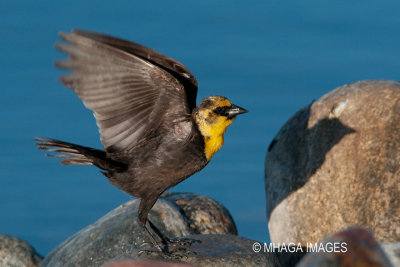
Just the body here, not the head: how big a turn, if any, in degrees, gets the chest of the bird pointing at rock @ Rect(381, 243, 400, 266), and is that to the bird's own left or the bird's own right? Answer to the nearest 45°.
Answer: approximately 45° to the bird's own right

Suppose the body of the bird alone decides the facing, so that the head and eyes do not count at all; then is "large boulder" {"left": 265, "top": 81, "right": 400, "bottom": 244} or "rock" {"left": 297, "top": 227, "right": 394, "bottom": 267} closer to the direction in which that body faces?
the large boulder

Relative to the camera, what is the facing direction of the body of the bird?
to the viewer's right
